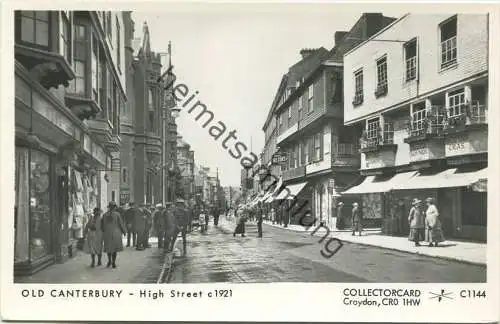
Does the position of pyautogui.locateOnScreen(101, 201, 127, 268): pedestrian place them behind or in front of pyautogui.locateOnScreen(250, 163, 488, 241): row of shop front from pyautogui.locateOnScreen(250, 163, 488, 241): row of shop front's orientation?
in front

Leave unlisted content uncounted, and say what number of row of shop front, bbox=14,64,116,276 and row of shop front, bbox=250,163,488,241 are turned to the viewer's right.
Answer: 1

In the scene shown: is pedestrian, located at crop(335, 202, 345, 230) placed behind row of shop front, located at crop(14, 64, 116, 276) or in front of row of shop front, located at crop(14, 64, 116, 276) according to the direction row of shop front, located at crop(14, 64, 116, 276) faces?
in front

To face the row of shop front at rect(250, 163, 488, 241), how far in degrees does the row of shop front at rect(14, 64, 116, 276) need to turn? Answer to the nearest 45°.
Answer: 0° — it already faces it

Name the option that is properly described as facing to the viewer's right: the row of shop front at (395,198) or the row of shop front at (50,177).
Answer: the row of shop front at (50,177)

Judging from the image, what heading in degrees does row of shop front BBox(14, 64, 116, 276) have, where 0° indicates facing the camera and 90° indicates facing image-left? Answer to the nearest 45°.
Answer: approximately 270°

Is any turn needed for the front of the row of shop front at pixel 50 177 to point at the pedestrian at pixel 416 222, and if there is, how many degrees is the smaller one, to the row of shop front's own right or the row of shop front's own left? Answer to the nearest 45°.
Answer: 0° — it already faces them
